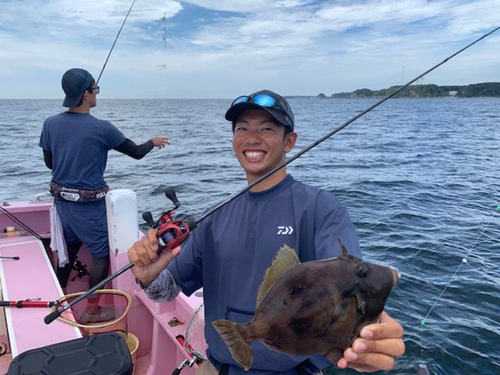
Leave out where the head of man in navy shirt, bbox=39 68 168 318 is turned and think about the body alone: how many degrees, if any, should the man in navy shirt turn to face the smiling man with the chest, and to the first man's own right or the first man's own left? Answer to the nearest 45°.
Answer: approximately 135° to the first man's own right

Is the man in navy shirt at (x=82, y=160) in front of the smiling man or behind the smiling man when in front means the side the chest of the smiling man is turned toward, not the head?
behind

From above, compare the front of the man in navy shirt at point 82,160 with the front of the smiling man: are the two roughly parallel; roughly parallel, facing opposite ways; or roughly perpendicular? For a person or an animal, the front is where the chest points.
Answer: roughly parallel, facing opposite ways

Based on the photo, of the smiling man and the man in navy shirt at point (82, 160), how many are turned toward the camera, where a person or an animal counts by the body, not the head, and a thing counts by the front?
1

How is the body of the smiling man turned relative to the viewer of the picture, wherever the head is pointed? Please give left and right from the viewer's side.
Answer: facing the viewer

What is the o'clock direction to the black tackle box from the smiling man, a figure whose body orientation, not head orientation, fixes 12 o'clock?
The black tackle box is roughly at 3 o'clock from the smiling man.

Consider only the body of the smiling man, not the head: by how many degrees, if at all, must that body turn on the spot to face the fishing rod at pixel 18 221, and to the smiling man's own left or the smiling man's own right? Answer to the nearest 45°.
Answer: approximately 135° to the smiling man's own right

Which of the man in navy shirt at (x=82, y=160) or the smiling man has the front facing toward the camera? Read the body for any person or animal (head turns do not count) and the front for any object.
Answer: the smiling man

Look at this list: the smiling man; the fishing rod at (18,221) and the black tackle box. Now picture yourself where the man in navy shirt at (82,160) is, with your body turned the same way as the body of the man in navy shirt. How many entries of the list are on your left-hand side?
1

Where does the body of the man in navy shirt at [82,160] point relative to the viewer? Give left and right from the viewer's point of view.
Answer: facing away from the viewer and to the right of the viewer

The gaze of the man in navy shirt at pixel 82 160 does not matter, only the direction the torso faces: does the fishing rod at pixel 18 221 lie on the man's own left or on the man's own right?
on the man's own left

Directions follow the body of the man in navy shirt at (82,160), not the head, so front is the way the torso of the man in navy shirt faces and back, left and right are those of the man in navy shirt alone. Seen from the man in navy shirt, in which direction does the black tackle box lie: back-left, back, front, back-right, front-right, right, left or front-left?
back-right

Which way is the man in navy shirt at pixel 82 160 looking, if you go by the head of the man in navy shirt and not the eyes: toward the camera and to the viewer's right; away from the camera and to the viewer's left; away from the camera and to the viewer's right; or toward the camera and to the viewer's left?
away from the camera and to the viewer's right
